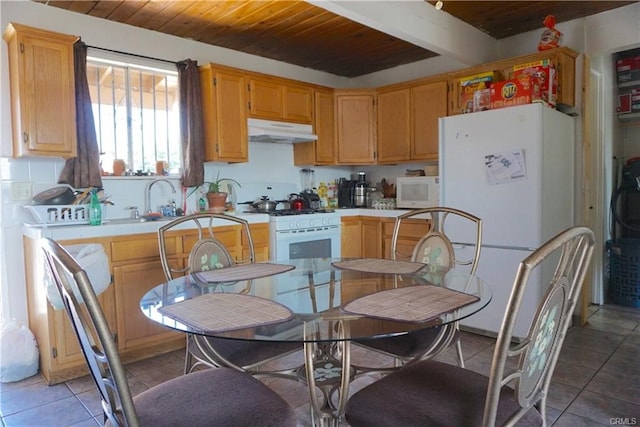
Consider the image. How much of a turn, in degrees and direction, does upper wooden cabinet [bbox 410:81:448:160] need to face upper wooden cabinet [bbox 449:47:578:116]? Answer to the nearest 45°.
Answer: approximately 90° to its left

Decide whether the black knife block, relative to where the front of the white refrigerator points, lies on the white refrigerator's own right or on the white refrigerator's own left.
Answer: on the white refrigerator's own right

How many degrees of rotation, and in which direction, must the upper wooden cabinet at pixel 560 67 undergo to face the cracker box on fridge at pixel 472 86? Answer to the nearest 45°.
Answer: approximately 45° to its right

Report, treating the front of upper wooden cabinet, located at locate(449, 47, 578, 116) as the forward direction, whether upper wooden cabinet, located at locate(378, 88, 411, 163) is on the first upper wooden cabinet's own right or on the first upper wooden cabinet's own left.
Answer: on the first upper wooden cabinet's own right
